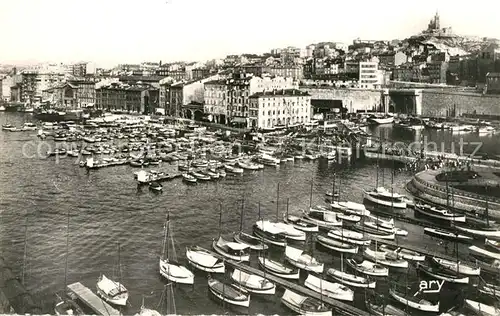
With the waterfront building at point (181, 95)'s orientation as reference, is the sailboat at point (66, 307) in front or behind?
in front

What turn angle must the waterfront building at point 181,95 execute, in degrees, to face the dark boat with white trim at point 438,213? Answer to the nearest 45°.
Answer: approximately 45° to its left

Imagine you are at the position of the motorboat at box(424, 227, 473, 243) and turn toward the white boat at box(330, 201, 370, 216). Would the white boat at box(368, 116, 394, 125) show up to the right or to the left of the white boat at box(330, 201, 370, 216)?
right

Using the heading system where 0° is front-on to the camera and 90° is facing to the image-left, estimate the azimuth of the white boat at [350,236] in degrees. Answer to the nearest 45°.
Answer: approximately 315°

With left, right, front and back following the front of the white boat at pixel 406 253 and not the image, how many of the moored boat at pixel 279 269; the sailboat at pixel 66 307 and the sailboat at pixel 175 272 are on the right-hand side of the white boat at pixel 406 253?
3

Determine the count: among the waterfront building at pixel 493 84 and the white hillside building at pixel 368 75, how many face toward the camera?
2

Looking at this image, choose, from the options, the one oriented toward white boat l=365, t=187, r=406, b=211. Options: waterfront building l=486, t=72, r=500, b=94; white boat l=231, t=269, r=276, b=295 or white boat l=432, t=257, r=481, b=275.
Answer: the waterfront building

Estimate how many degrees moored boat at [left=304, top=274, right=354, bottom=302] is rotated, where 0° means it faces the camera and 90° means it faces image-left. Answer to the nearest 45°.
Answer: approximately 315°

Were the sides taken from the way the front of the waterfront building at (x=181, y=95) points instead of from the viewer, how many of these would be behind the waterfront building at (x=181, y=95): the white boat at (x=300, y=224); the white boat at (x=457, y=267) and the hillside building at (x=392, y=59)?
1

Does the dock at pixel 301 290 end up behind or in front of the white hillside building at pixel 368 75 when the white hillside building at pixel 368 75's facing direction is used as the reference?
in front

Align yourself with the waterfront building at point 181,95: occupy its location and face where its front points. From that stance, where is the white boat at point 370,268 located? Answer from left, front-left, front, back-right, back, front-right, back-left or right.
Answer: front-left

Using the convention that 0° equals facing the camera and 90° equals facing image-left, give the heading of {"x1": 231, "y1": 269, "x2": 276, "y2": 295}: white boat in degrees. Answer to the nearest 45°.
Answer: approximately 315°
